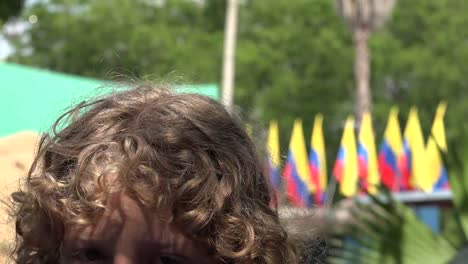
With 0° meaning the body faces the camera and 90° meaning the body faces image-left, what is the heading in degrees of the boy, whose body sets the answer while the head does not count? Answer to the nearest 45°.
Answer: approximately 0°

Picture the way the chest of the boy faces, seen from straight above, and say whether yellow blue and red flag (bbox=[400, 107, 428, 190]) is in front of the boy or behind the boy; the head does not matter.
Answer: behind

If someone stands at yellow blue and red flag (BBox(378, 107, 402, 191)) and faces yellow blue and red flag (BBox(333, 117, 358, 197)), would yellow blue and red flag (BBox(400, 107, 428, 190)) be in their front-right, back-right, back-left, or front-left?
back-left

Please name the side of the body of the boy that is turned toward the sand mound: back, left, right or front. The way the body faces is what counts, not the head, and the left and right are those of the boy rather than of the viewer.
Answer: back

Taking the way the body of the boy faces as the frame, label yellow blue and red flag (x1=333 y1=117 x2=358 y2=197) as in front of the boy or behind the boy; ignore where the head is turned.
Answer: behind

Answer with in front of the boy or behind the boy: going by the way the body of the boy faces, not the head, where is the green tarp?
behind
